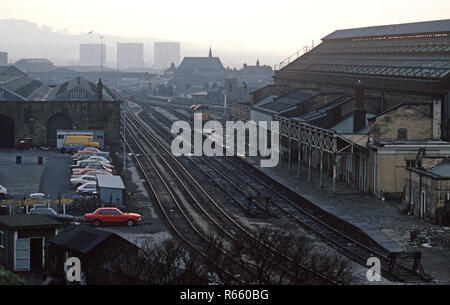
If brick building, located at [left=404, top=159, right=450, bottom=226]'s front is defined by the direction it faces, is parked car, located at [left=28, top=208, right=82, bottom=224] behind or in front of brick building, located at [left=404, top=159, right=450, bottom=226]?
in front

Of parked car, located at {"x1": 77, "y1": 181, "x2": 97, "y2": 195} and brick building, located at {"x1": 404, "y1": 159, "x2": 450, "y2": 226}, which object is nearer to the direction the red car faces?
the brick building

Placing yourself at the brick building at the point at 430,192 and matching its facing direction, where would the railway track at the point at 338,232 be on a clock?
The railway track is roughly at 12 o'clock from the brick building.

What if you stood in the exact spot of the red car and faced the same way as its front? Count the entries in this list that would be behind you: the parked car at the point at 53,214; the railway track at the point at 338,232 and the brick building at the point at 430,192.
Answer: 1

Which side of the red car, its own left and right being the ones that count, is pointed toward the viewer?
right

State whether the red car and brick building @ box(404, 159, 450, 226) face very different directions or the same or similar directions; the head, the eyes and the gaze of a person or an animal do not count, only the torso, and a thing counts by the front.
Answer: very different directions

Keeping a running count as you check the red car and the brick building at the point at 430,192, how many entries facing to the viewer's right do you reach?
1

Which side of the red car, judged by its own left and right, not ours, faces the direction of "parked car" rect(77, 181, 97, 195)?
left

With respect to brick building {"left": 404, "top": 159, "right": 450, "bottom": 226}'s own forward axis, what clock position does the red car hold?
The red car is roughly at 1 o'clock from the brick building.

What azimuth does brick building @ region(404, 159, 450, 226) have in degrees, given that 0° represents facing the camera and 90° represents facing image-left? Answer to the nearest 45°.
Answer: approximately 45°

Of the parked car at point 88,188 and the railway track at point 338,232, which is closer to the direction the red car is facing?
the railway track

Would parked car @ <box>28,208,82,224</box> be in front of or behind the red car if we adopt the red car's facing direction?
behind
